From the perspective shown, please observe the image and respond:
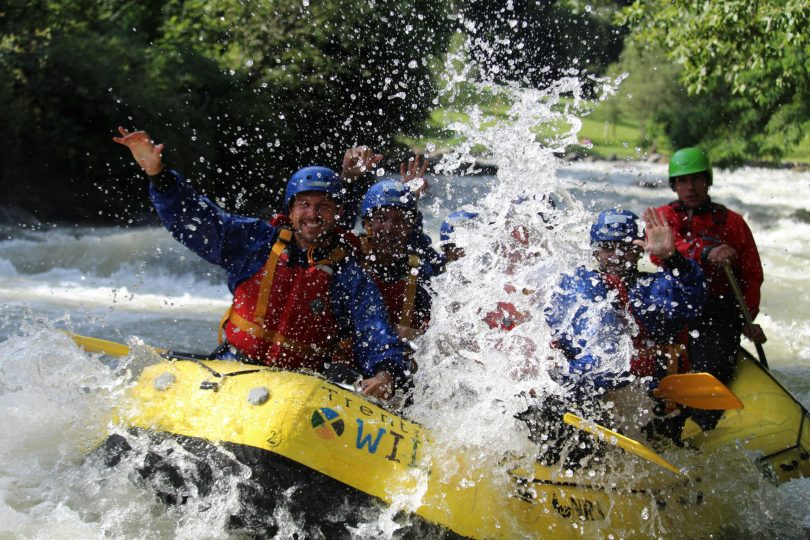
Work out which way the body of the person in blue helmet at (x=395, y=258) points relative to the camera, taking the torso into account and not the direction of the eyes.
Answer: toward the camera

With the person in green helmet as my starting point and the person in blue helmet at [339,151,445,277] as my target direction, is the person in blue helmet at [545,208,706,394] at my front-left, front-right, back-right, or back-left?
front-left

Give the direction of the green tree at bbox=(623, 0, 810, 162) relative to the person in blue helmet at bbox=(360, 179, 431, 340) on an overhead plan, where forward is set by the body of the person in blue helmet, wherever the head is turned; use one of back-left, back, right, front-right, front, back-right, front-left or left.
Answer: back-left

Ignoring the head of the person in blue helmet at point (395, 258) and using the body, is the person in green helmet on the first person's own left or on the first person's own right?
on the first person's own left

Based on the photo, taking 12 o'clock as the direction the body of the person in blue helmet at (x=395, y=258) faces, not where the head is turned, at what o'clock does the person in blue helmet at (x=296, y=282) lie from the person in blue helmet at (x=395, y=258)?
the person in blue helmet at (x=296, y=282) is roughly at 1 o'clock from the person in blue helmet at (x=395, y=258).

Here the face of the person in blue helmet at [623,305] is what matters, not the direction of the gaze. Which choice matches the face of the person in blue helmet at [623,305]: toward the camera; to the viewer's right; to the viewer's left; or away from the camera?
toward the camera

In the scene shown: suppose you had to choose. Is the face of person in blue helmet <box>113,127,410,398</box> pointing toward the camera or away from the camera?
toward the camera

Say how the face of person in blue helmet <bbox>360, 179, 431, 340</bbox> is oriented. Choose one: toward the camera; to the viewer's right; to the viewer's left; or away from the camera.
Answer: toward the camera

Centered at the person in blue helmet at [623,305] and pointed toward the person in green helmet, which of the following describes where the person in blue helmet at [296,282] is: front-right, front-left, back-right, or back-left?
back-left

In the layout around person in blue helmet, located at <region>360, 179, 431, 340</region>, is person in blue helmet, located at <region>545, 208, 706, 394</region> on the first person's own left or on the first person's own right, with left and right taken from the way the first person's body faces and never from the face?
on the first person's own left

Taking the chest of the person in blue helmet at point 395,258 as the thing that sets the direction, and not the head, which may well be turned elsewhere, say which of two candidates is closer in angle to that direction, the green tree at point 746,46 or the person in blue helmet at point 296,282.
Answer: the person in blue helmet

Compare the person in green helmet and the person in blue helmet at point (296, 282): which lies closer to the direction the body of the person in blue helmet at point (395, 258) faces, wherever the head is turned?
the person in blue helmet

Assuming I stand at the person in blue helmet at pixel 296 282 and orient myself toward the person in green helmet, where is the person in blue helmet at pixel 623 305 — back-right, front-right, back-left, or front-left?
front-right

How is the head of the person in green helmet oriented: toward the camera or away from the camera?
toward the camera
